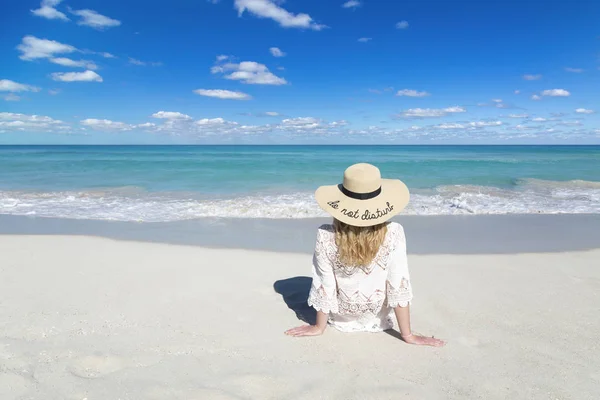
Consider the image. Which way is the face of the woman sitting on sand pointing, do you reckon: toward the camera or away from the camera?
away from the camera

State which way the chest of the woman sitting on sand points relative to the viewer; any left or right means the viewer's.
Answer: facing away from the viewer
